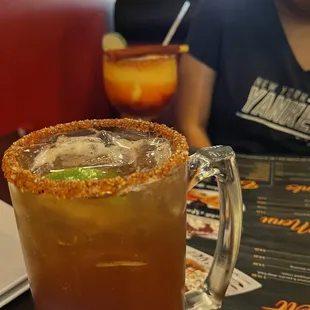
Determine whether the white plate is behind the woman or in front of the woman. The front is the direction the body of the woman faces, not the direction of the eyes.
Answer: in front

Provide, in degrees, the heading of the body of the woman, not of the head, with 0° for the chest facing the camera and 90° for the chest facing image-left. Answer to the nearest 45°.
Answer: approximately 0°

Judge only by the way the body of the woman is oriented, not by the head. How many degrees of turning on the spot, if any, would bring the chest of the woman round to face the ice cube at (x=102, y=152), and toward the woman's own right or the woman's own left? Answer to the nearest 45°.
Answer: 0° — they already face it

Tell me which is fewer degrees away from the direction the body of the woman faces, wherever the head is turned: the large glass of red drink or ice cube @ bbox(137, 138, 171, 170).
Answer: the ice cube

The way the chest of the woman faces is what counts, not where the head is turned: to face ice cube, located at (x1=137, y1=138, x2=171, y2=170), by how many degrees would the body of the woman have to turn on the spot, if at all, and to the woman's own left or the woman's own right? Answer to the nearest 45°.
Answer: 0° — they already face it

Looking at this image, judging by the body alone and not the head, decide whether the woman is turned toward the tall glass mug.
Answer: yes

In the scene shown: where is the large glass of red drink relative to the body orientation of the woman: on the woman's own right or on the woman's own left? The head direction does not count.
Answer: on the woman's own right

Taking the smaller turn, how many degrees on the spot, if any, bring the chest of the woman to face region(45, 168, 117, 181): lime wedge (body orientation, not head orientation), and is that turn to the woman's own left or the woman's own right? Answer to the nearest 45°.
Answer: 0° — they already face it
